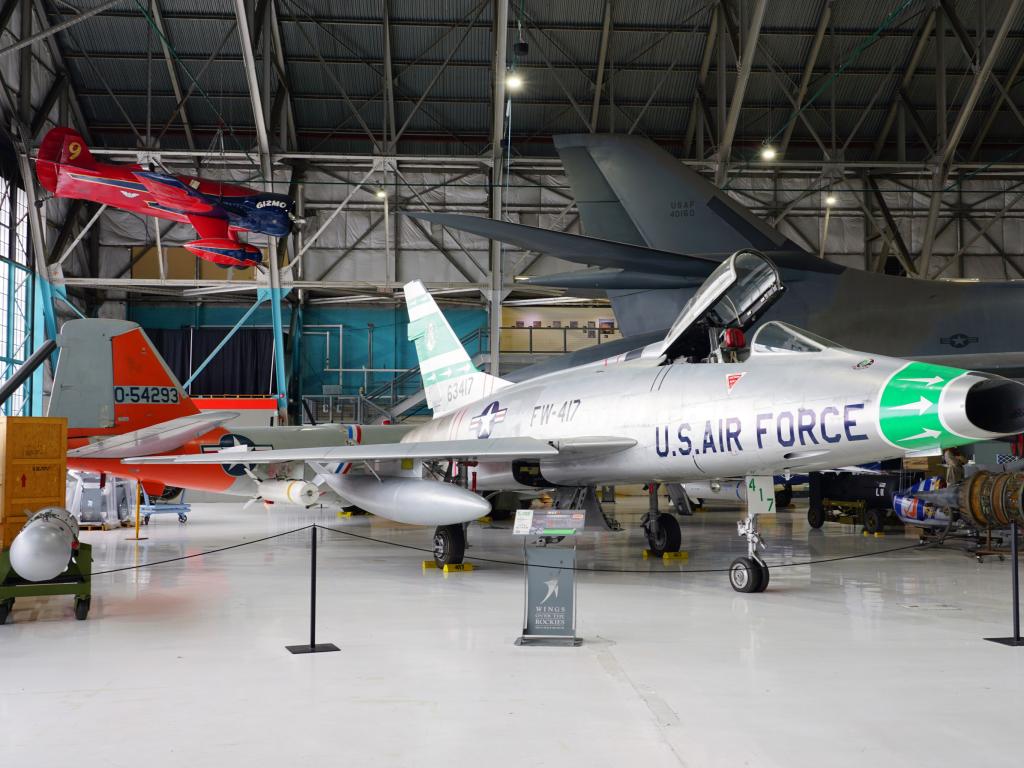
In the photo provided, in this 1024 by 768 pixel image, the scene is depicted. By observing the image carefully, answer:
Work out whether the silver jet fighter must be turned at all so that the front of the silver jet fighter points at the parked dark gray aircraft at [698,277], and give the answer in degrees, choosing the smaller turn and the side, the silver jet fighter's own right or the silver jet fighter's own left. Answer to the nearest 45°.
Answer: approximately 135° to the silver jet fighter's own left

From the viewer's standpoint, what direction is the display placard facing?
toward the camera

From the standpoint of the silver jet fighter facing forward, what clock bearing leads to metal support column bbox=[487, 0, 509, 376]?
The metal support column is roughly at 7 o'clock from the silver jet fighter.

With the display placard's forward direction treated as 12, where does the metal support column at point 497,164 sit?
The metal support column is roughly at 6 o'clock from the display placard.

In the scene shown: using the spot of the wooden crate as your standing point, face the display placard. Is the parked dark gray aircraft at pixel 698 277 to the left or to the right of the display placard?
left

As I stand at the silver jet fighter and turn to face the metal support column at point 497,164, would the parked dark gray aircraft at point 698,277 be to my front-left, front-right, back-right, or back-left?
front-right

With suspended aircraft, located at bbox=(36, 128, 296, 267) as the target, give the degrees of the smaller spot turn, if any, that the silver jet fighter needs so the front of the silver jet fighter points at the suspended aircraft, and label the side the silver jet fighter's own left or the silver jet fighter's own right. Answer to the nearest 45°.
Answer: approximately 180°

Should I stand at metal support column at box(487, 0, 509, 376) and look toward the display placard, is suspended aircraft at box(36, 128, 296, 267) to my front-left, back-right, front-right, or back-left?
front-right

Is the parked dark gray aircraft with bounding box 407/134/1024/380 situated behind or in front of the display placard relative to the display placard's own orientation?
behind
